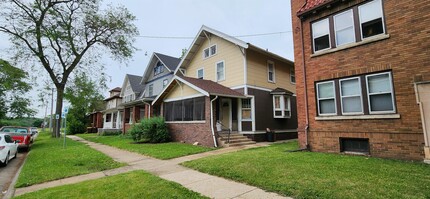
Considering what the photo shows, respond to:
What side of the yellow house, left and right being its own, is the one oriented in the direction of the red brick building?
left

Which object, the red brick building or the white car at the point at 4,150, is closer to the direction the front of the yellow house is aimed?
the white car

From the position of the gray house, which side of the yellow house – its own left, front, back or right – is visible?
right

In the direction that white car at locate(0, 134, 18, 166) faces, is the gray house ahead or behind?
ahead

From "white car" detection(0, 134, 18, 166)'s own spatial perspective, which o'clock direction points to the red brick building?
The red brick building is roughly at 3 o'clock from the white car.

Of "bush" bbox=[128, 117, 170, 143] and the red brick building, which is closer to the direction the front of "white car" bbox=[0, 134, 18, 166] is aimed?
the bush

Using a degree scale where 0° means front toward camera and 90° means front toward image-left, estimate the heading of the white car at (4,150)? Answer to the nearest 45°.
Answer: approximately 225°

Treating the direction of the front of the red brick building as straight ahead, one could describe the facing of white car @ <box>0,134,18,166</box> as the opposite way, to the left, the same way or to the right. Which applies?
to the right

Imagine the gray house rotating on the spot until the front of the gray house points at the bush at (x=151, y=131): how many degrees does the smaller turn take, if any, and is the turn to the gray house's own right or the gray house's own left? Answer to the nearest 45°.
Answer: approximately 45° to the gray house's own left

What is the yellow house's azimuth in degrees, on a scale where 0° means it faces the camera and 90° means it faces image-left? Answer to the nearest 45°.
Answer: approximately 45°

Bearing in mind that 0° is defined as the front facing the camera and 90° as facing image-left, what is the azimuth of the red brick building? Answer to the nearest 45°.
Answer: approximately 45°

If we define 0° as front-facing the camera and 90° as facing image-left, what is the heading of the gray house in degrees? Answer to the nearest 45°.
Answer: approximately 45°

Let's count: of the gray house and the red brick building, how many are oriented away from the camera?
0
